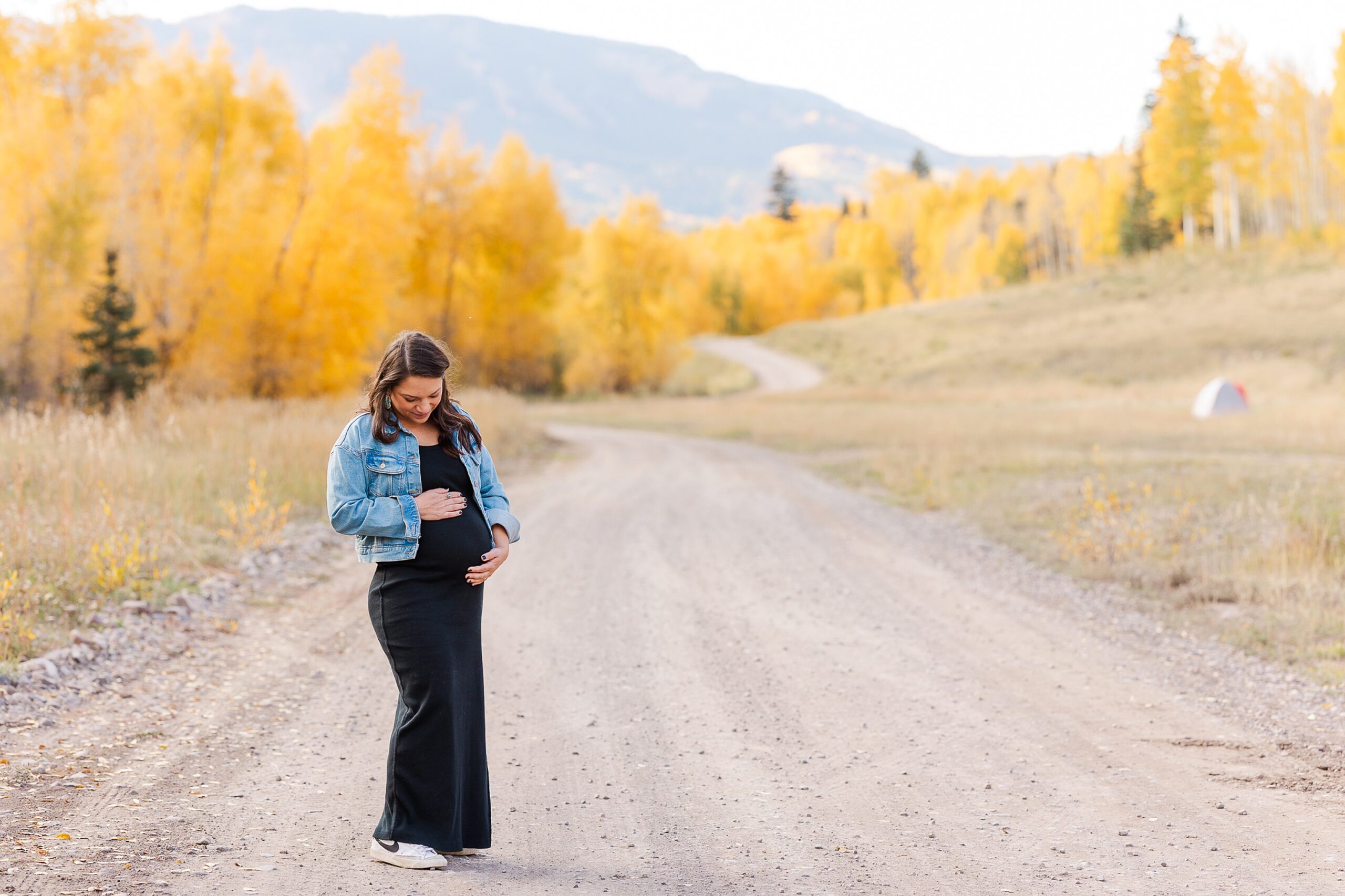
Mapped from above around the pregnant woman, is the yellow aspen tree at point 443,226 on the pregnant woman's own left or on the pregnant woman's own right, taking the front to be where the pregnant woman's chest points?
on the pregnant woman's own left

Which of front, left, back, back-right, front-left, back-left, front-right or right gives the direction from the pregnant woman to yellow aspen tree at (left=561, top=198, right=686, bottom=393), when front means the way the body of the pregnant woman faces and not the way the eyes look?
back-left

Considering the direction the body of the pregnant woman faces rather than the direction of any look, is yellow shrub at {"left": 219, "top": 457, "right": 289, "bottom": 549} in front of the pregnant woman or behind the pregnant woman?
behind

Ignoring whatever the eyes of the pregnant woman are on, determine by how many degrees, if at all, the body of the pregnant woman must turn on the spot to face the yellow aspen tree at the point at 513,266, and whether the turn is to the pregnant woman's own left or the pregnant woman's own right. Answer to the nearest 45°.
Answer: approximately 135° to the pregnant woman's own left

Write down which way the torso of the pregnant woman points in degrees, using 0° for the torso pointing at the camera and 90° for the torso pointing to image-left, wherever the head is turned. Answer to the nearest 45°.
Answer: approximately 315°

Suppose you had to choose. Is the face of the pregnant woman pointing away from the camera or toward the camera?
toward the camera
